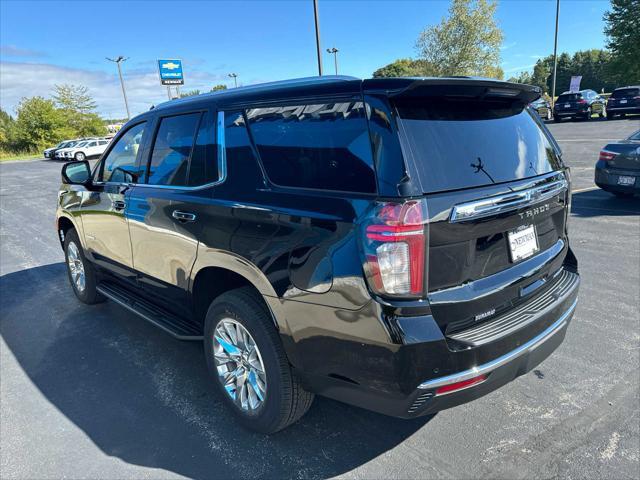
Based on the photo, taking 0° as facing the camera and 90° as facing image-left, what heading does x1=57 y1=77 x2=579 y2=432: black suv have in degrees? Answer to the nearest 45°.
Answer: approximately 135°

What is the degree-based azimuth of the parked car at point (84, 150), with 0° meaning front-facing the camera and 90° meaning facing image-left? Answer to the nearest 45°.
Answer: approximately 45°

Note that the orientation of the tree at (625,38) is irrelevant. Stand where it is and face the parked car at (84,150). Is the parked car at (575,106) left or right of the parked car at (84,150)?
left

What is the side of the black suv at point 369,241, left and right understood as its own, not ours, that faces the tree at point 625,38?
right

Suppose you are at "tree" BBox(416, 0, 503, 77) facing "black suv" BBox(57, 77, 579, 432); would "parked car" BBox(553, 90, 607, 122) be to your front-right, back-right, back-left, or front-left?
front-left

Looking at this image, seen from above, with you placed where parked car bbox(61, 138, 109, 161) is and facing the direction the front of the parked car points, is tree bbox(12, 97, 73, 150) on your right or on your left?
on your right

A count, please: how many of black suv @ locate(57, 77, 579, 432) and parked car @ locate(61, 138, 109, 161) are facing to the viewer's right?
0

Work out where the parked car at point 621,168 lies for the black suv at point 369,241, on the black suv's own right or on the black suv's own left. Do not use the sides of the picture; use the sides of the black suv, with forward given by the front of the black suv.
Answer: on the black suv's own right
